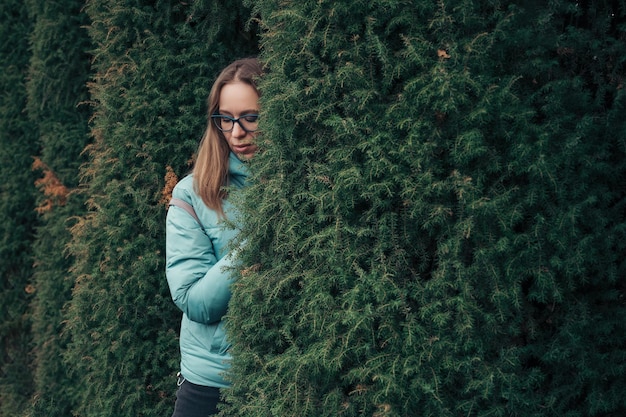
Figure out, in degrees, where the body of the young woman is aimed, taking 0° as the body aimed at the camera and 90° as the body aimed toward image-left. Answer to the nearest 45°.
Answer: approximately 315°
